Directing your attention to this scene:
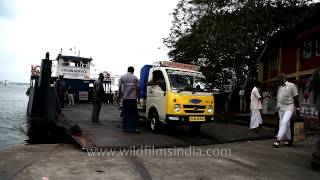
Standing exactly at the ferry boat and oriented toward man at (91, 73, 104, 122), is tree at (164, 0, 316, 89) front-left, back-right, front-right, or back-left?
front-left

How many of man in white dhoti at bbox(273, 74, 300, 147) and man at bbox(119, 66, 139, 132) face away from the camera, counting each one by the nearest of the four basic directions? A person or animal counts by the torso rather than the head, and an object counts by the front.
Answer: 1

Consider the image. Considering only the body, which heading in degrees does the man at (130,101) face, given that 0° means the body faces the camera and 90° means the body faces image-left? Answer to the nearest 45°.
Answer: approximately 180°

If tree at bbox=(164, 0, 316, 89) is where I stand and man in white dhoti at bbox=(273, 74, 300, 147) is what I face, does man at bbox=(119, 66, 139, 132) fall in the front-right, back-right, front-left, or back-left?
front-right

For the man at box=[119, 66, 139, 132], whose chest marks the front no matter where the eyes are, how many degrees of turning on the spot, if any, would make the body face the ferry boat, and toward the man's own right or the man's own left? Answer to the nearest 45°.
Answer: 0° — they already face it

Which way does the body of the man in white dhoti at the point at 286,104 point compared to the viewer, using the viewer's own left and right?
facing the viewer and to the left of the viewer

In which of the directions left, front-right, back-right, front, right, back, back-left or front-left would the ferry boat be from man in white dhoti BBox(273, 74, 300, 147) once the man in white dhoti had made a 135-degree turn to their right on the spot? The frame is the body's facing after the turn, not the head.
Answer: front-left

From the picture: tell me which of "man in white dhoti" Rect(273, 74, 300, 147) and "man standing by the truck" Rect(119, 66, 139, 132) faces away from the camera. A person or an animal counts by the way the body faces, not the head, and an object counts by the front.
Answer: the man standing by the truck

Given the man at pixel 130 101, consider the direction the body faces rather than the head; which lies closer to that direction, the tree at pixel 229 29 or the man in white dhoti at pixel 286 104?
the tree

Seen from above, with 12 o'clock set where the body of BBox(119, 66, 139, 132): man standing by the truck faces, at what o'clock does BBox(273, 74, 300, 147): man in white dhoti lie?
The man in white dhoti is roughly at 4 o'clock from the man standing by the truck.
